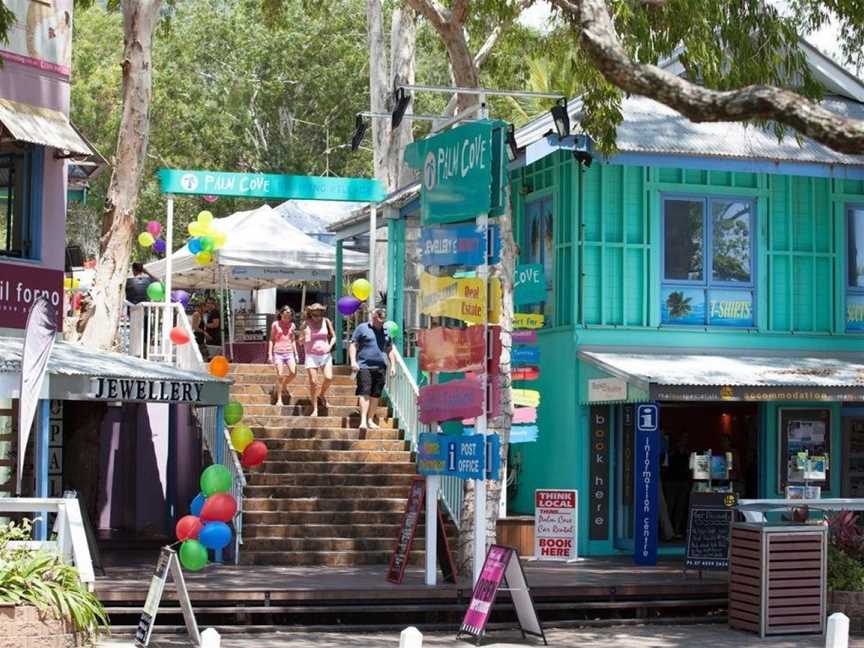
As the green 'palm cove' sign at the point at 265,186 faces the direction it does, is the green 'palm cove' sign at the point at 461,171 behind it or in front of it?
in front

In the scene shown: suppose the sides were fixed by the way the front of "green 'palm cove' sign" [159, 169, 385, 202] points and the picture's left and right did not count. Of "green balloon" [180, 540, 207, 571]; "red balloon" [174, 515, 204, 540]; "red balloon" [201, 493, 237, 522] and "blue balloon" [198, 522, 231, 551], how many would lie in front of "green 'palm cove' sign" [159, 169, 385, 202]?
4

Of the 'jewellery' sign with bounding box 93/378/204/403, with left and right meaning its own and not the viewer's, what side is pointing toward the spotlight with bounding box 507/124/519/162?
left

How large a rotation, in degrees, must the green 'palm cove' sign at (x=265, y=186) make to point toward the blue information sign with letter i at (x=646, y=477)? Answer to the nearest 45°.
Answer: approximately 45° to its left

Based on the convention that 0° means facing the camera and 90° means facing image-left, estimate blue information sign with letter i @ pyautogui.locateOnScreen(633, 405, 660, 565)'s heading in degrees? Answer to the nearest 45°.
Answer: approximately 0°
